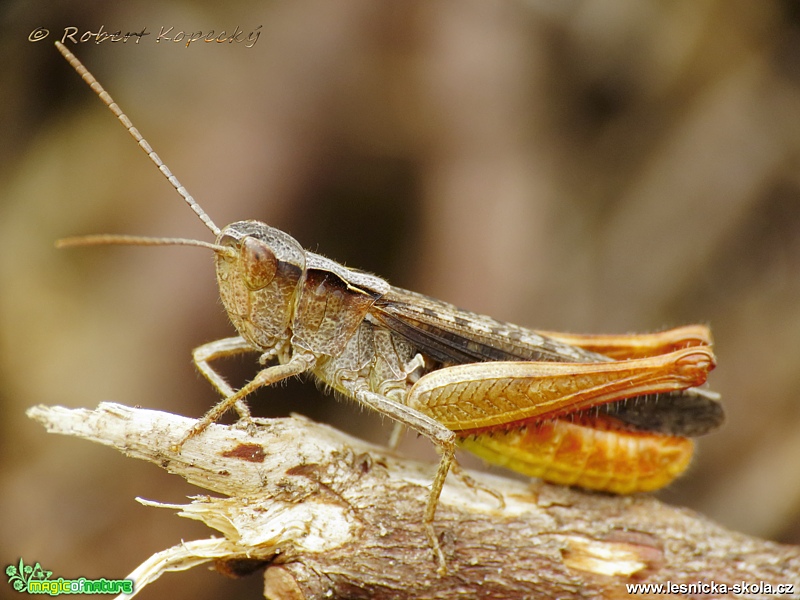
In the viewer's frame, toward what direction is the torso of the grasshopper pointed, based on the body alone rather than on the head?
to the viewer's left
